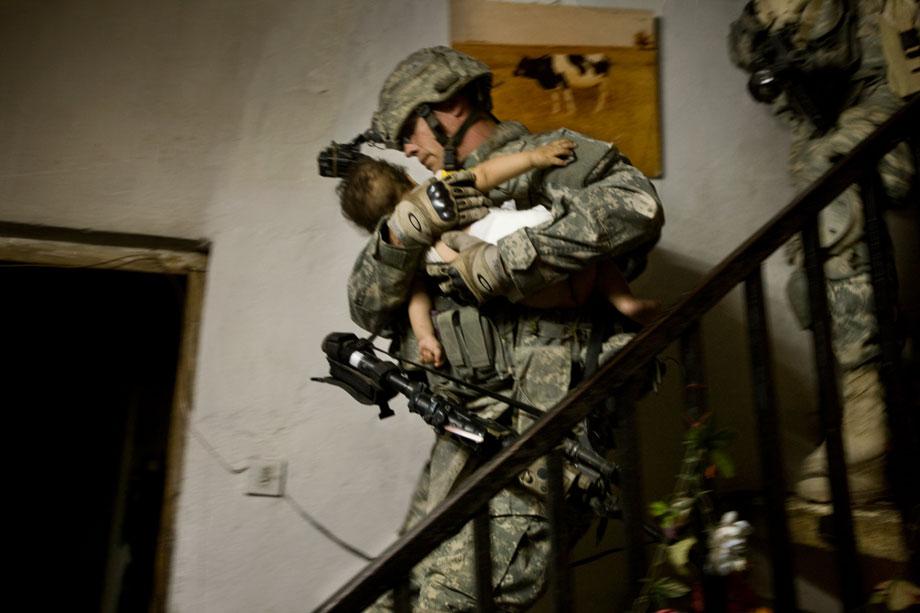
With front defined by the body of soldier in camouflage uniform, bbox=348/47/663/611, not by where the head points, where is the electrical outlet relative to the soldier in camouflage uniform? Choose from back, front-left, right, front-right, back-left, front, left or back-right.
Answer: right

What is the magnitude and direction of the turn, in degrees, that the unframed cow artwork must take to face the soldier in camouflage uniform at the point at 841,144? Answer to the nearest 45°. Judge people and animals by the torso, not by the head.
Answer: approximately 90° to its left

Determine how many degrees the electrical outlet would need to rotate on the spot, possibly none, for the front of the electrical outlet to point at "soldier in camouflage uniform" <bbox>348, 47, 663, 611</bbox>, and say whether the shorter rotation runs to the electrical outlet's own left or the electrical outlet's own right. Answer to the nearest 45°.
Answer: approximately 45° to the electrical outlet's own left

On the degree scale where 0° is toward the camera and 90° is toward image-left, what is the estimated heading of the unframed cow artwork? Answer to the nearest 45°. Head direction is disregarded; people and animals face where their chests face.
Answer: approximately 0°

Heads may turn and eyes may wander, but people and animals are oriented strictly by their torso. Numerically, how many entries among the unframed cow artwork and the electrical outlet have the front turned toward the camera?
2

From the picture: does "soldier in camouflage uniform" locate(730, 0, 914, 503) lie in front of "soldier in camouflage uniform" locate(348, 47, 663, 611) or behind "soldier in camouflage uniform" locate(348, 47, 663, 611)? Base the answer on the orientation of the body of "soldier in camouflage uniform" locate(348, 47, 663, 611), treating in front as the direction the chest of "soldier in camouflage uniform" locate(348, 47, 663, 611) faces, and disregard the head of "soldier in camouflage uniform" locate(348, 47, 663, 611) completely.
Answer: behind

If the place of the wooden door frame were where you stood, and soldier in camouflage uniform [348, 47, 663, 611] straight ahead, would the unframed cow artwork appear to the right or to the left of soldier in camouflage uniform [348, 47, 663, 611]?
left

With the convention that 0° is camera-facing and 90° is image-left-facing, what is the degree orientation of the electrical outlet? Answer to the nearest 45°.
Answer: approximately 0°

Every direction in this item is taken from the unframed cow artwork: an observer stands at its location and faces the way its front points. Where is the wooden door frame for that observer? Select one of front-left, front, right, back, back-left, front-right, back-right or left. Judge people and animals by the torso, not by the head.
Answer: right
